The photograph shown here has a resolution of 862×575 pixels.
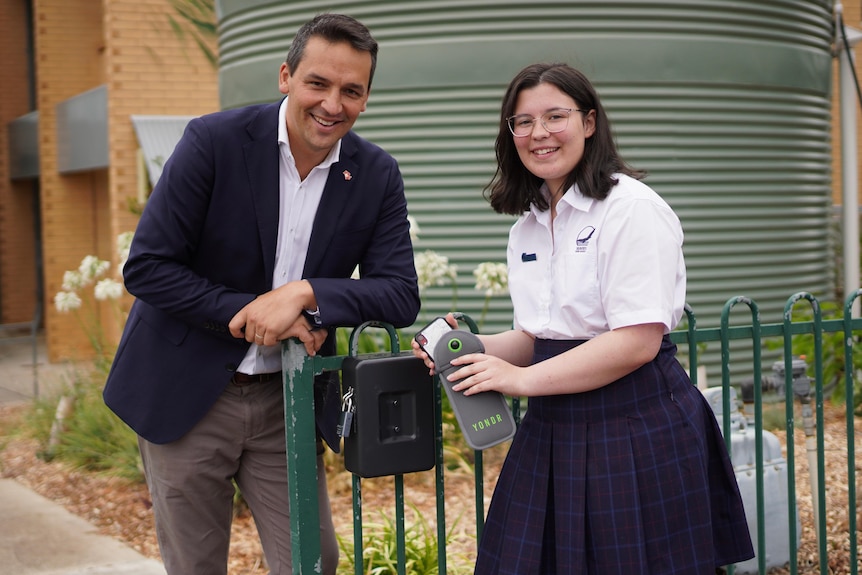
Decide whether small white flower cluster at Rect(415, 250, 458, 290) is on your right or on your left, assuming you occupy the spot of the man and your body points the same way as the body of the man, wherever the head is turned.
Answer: on your left

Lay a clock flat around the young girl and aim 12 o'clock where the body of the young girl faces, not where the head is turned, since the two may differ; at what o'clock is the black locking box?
The black locking box is roughly at 2 o'clock from the young girl.

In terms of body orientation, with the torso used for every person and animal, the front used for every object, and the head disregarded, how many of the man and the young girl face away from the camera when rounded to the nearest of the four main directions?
0

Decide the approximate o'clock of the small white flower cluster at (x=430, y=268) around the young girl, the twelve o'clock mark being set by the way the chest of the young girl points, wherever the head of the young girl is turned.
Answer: The small white flower cluster is roughly at 4 o'clock from the young girl.

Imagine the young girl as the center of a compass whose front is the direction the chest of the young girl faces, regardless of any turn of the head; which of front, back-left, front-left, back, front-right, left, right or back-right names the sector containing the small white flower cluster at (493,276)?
back-right

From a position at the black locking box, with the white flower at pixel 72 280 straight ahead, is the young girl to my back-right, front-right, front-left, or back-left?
back-right

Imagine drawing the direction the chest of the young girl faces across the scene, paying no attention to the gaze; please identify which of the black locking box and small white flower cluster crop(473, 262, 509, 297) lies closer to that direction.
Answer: the black locking box

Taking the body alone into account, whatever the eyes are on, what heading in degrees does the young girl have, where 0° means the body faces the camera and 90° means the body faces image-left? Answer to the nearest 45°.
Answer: approximately 45°

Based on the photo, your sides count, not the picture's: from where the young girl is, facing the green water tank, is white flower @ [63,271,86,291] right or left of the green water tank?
left

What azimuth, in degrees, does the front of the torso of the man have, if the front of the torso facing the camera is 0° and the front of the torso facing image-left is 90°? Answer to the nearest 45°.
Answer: approximately 315°

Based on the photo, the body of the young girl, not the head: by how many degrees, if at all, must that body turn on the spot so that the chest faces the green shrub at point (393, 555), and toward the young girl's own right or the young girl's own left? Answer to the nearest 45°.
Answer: approximately 90° to the young girl's own right

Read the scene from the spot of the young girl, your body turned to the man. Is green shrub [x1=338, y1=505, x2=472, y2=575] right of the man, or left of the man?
right

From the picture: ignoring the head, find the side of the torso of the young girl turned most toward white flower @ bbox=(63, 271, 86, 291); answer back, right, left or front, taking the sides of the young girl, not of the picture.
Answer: right

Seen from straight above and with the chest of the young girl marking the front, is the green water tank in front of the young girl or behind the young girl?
behind
